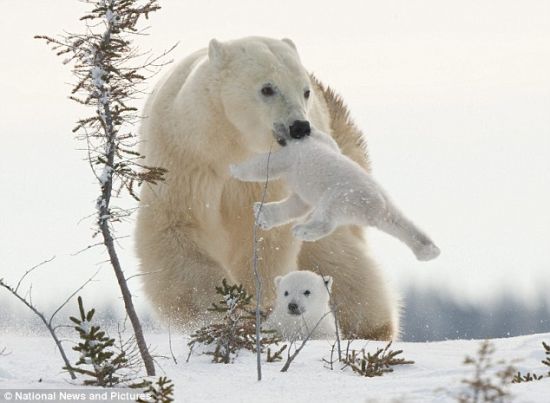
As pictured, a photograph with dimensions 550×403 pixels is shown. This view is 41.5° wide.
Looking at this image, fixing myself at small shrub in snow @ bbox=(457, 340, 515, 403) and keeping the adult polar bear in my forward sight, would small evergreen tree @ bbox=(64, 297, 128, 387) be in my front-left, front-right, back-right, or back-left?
front-left

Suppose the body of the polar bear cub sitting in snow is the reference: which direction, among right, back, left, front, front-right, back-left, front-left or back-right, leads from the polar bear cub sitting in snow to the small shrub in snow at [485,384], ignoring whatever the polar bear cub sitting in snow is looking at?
front

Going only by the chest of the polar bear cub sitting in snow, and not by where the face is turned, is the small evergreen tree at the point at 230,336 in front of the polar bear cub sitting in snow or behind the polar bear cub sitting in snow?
in front

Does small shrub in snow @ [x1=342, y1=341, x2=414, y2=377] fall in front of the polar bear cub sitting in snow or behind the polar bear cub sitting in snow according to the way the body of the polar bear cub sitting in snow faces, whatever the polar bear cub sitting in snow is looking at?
in front

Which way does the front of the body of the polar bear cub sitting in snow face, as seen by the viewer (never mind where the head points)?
toward the camera

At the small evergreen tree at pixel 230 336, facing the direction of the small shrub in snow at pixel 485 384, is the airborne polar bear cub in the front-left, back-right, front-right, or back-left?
front-left
